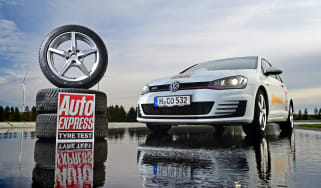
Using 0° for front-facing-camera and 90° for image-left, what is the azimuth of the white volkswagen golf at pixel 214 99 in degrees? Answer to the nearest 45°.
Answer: approximately 45°

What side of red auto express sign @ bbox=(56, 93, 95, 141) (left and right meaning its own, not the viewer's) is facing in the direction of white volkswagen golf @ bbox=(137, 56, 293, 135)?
left

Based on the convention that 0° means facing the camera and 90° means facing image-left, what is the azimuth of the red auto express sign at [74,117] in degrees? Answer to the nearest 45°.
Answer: approximately 0°

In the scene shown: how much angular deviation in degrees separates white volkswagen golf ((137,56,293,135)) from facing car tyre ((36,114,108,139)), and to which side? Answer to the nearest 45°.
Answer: approximately 45° to its right
